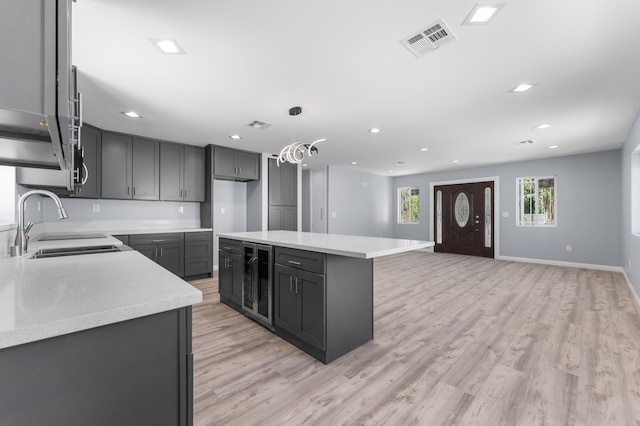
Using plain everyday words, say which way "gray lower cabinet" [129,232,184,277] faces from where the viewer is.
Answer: facing the viewer

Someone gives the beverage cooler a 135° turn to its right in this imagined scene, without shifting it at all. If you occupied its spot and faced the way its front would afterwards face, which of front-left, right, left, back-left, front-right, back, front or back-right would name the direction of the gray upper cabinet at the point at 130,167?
front-left

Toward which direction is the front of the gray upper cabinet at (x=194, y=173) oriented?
toward the camera

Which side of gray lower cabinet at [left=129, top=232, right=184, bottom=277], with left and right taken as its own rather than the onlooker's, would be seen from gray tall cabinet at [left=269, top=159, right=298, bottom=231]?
left

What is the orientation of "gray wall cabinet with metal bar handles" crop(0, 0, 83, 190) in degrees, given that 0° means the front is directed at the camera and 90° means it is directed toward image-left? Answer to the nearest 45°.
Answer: approximately 270°

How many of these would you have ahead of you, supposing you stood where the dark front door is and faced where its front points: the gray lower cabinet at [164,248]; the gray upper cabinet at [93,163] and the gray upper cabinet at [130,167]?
3

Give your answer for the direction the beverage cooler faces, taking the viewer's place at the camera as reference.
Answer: facing the viewer and to the left of the viewer

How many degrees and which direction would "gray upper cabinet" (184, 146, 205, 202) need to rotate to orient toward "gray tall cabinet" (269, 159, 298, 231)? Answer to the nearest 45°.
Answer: approximately 90° to its left

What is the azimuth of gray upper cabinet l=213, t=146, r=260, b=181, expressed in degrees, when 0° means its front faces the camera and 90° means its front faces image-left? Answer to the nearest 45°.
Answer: approximately 315°

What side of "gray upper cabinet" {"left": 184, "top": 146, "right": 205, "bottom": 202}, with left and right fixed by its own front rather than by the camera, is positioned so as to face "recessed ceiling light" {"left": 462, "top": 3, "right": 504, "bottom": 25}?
front

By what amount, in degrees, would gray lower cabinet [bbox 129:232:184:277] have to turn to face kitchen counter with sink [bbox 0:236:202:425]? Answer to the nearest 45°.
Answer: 0° — it already faces it

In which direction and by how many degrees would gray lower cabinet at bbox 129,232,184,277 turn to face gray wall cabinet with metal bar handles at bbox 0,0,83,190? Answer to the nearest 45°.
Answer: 0° — it already faces it

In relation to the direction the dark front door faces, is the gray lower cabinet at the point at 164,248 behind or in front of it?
in front

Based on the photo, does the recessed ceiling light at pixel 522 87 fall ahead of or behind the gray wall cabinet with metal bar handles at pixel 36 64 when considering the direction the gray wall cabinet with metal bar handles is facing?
ahead

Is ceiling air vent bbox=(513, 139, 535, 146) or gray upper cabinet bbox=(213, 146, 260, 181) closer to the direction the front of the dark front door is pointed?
the gray upper cabinet
